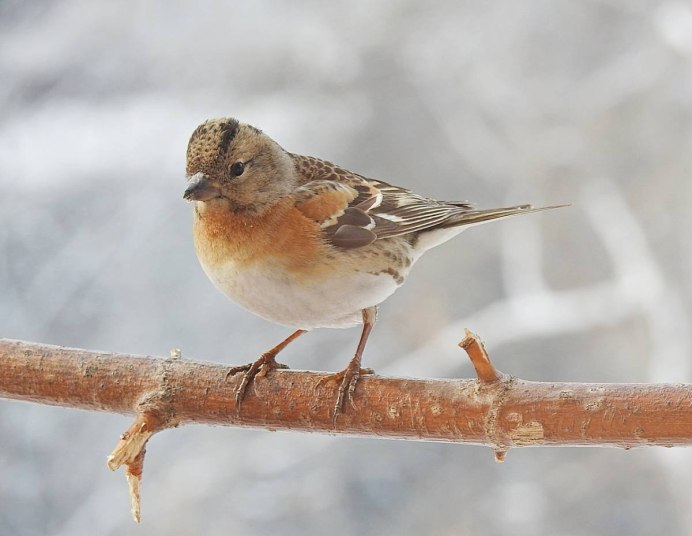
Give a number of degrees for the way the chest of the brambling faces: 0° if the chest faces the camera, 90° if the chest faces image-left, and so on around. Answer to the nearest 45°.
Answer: approximately 45°
